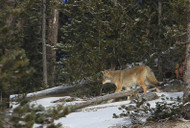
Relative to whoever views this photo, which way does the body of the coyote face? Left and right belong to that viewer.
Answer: facing to the left of the viewer
